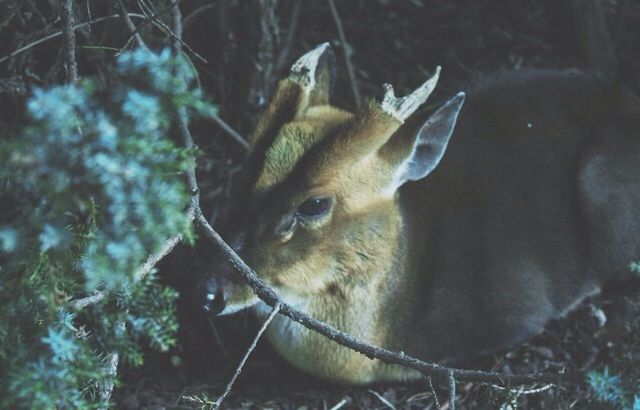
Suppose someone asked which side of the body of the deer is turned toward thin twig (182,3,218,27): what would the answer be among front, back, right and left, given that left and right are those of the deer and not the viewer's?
right

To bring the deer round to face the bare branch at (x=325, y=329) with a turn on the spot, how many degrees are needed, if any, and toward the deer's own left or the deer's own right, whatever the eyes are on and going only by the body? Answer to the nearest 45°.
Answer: approximately 45° to the deer's own left

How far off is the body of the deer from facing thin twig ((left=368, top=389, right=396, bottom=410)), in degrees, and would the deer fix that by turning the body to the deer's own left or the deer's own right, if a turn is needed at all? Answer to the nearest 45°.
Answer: approximately 45° to the deer's own left

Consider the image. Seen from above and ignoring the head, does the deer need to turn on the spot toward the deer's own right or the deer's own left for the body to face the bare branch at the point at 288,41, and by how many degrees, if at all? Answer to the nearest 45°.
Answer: approximately 90° to the deer's own right

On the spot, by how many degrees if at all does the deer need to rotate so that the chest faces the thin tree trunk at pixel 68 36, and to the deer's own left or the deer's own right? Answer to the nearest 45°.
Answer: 0° — it already faces it

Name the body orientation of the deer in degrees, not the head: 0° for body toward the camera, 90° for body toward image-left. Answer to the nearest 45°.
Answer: approximately 45°
